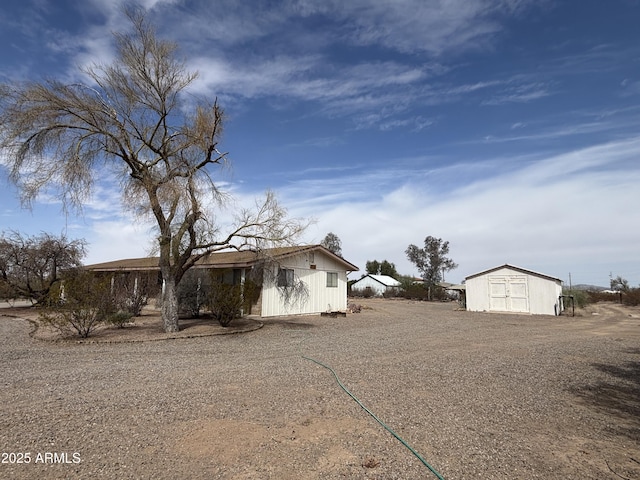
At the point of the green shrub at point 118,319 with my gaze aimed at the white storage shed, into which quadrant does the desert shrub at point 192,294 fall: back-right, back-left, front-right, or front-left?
front-left

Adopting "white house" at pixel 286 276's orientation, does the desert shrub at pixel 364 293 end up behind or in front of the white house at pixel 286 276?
behind

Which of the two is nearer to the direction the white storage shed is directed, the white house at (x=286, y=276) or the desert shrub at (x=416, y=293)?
the white house

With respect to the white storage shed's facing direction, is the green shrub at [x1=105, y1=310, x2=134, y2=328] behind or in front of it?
in front

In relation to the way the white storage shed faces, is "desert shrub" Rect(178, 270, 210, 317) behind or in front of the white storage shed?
in front

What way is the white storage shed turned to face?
toward the camera

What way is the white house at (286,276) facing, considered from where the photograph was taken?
facing the viewer and to the left of the viewer

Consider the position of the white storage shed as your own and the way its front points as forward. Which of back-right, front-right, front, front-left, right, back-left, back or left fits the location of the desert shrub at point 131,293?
front-right

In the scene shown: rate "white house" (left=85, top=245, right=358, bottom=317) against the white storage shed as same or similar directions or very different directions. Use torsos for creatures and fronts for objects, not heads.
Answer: same or similar directions

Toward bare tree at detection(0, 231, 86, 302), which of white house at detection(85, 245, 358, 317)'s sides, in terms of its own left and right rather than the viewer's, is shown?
right

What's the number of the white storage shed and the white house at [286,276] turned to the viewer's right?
0

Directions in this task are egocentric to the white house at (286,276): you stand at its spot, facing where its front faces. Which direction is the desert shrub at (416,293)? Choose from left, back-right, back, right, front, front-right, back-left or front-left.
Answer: back

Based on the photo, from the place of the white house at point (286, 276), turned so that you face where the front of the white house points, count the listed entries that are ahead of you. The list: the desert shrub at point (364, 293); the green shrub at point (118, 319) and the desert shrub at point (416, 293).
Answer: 1

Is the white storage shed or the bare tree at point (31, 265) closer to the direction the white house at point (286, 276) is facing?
the bare tree
